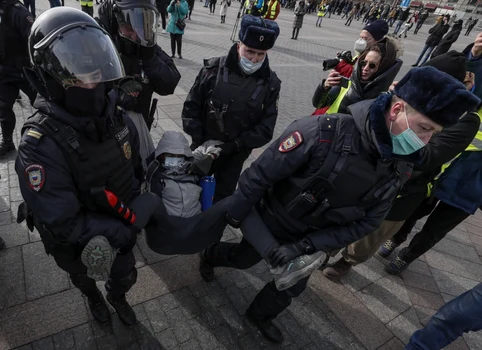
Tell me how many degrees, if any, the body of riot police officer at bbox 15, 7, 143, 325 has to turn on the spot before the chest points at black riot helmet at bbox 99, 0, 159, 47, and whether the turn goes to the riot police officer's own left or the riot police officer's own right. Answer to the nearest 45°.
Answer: approximately 135° to the riot police officer's own left

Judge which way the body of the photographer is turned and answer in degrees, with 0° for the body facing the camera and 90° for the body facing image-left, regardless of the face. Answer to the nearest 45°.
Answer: approximately 45°

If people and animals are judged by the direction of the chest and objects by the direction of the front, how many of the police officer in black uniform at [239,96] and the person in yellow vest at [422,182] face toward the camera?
1

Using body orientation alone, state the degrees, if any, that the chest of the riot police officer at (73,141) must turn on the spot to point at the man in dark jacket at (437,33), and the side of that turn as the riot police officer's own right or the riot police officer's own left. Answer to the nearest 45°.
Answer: approximately 90° to the riot police officer's own left

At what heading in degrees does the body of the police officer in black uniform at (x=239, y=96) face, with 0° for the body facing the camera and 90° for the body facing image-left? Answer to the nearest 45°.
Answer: approximately 0°

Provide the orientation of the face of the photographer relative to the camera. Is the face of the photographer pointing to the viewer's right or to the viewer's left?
to the viewer's left

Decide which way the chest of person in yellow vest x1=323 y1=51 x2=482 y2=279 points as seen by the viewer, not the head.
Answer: to the viewer's left
